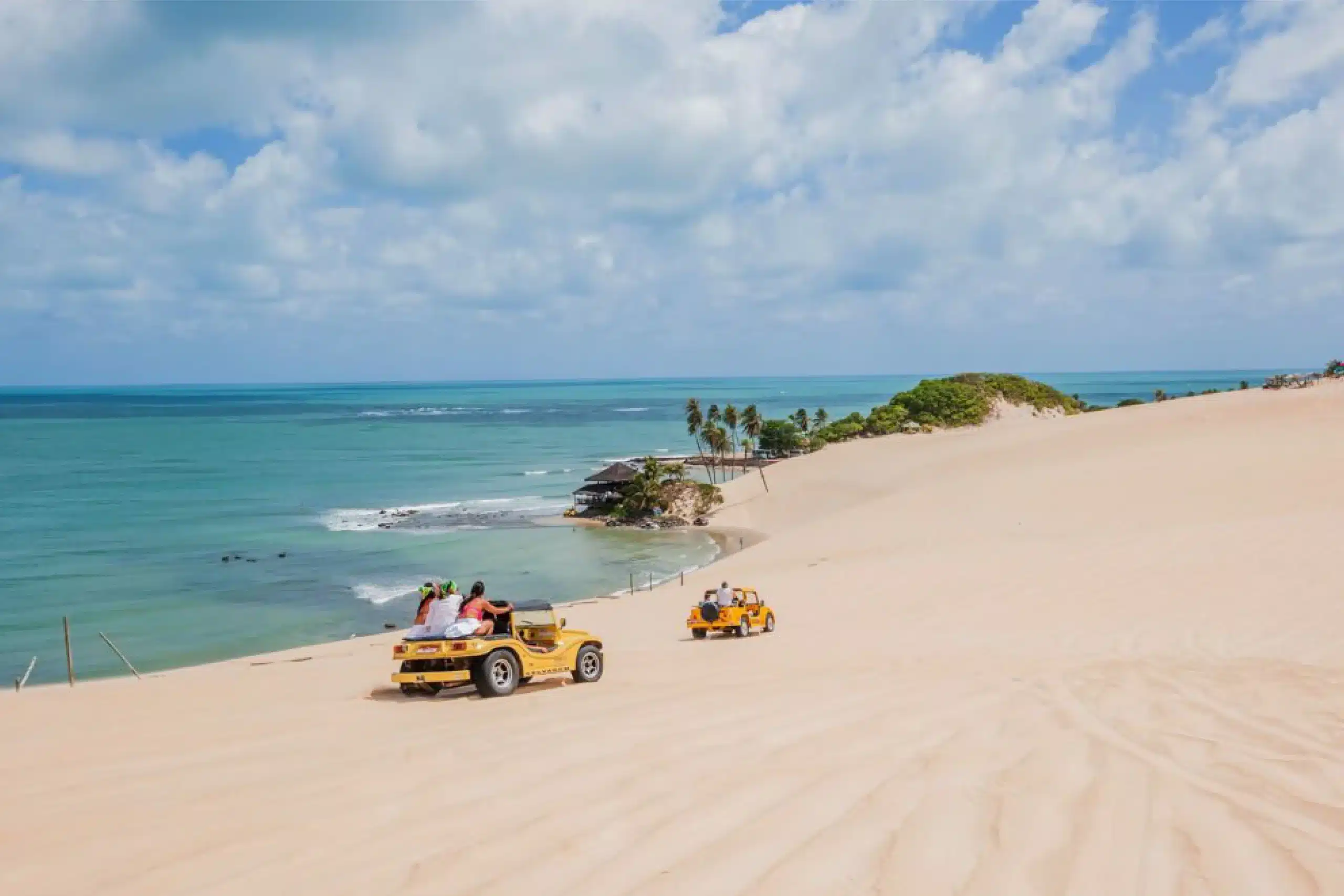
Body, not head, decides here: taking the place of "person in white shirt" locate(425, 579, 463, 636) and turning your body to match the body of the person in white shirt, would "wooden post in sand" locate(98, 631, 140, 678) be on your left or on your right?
on your left

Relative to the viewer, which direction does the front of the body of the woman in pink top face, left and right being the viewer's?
facing away from the viewer and to the right of the viewer

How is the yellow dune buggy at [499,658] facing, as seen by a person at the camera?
facing away from the viewer and to the right of the viewer

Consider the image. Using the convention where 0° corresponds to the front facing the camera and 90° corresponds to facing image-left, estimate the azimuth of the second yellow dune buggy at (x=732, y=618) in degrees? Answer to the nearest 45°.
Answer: approximately 225°

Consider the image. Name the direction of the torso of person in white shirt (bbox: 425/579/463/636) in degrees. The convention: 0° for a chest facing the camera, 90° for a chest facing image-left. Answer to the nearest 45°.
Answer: approximately 225°

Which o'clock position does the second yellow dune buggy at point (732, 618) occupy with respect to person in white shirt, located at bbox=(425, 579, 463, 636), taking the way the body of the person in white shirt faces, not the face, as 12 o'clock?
The second yellow dune buggy is roughly at 12 o'clock from the person in white shirt.

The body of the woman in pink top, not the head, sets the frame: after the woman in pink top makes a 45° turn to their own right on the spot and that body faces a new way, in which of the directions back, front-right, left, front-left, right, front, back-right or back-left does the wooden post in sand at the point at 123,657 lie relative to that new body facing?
back-left

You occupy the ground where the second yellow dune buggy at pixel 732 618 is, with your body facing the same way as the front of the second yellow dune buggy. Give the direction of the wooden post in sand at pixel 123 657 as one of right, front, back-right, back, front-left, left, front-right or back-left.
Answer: back-left
